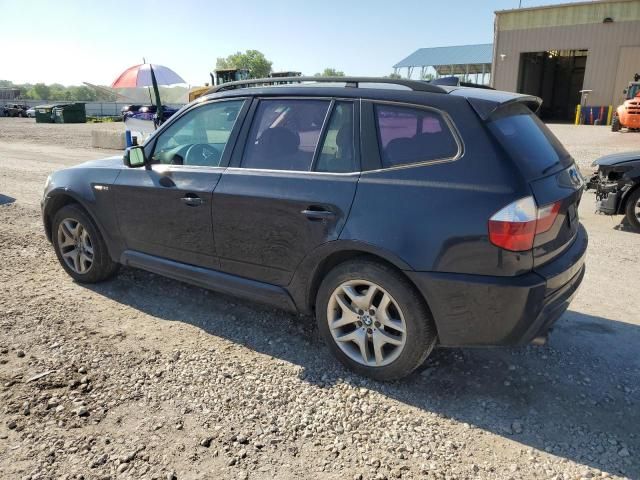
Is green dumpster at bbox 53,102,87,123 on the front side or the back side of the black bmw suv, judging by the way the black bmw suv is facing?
on the front side

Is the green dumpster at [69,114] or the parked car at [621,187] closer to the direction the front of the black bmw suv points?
the green dumpster

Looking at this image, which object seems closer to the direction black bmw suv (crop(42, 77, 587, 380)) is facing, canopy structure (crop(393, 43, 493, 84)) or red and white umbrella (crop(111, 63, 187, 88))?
the red and white umbrella

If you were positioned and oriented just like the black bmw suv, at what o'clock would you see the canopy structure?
The canopy structure is roughly at 2 o'clock from the black bmw suv.

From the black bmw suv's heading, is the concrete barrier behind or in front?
in front

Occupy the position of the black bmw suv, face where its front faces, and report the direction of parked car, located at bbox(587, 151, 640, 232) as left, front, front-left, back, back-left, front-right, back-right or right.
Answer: right

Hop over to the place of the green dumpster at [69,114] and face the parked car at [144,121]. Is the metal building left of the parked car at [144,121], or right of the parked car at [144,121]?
left

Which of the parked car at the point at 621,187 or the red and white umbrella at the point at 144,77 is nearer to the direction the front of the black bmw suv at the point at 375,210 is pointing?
the red and white umbrella

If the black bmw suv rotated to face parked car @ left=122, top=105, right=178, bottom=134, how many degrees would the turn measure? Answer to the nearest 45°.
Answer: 0° — it already faces it

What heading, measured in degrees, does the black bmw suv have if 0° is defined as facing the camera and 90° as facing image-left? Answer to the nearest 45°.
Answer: approximately 135°

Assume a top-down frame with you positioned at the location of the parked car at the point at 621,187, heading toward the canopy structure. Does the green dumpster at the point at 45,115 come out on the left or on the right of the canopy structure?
left

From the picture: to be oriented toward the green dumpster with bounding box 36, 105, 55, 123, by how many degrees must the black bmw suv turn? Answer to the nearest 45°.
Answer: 0° — it already faces it

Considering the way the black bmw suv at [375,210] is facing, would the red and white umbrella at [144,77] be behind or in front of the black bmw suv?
in front
